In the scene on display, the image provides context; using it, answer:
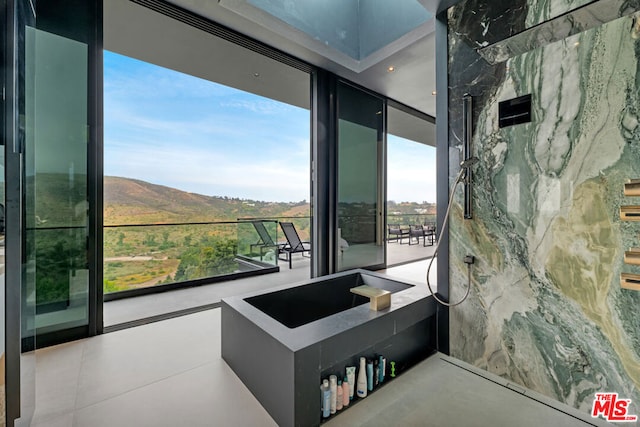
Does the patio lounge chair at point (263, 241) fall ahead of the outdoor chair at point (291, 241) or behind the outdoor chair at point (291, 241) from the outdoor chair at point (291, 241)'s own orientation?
behind

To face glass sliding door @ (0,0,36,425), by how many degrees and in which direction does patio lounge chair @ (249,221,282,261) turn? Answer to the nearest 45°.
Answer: approximately 135° to its right

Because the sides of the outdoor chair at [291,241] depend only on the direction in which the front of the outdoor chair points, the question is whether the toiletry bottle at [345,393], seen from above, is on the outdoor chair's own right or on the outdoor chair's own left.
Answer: on the outdoor chair's own right

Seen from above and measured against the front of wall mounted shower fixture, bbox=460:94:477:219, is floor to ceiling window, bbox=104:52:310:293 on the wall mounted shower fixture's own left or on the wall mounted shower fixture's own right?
on the wall mounted shower fixture's own right

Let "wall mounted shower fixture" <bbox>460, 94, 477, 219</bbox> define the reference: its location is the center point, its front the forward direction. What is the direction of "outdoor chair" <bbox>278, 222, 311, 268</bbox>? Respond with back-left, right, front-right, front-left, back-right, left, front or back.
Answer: right

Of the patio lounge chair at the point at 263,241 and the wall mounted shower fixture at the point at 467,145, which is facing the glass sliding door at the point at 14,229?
the wall mounted shower fixture
